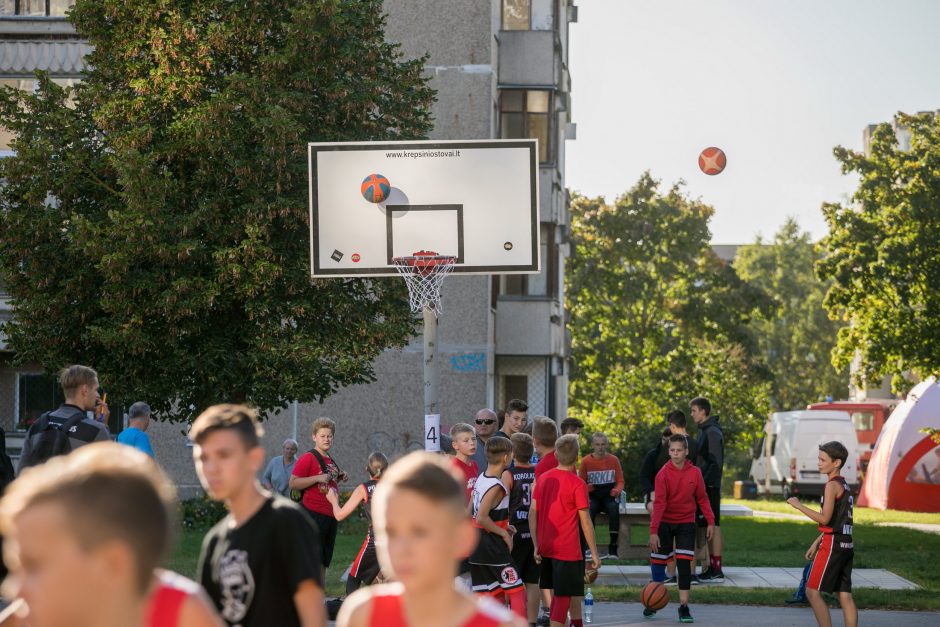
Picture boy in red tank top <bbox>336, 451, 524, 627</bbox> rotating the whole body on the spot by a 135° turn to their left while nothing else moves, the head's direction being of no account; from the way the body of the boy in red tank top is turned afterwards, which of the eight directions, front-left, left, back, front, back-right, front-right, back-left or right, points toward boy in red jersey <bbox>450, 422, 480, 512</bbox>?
left

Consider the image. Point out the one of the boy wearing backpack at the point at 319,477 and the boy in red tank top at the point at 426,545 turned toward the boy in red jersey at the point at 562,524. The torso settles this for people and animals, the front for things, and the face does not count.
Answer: the boy wearing backpack

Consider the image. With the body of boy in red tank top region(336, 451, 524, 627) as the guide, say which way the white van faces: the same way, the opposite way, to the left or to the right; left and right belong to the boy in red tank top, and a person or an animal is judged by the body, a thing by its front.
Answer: the opposite way

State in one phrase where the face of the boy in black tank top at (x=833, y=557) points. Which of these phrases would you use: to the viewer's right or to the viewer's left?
to the viewer's left
